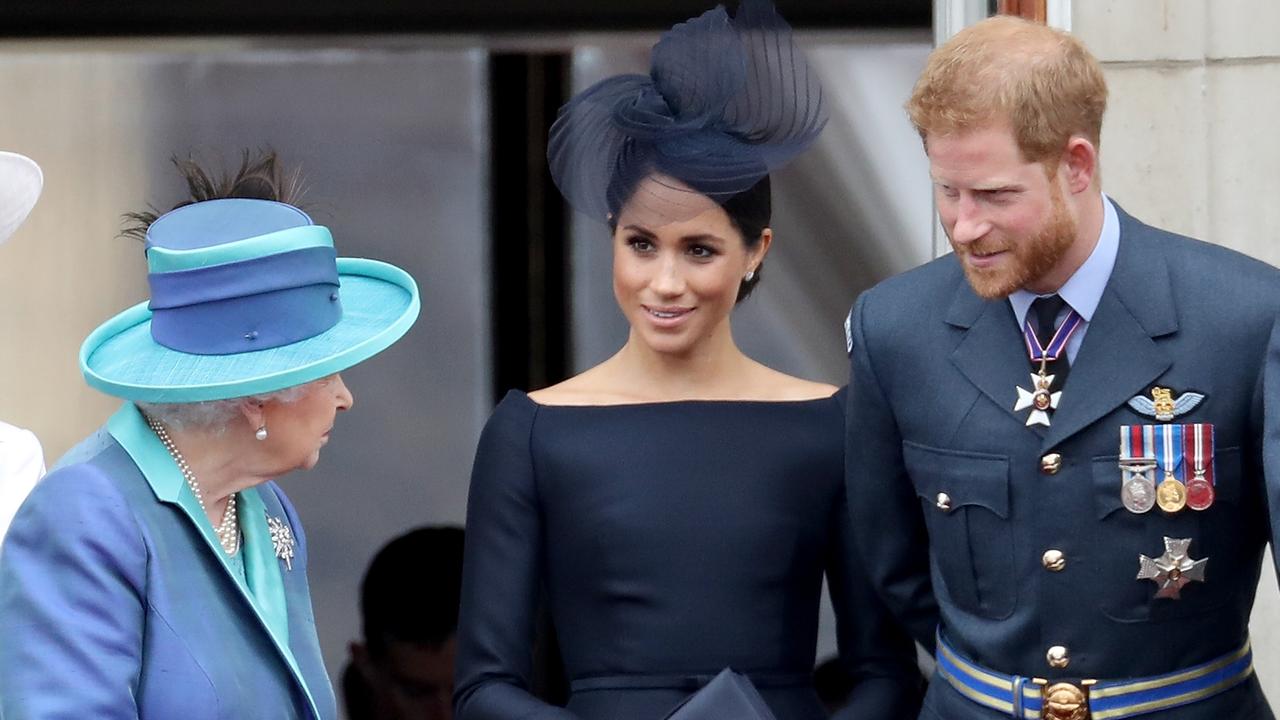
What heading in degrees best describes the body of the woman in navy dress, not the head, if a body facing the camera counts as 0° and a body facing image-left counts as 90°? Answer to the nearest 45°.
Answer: approximately 0°

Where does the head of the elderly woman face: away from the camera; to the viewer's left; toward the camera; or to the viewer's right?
to the viewer's right

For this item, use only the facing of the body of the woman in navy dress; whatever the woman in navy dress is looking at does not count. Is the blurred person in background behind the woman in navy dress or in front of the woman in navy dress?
behind

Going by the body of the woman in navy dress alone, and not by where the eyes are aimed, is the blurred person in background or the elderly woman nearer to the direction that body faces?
the elderly woman

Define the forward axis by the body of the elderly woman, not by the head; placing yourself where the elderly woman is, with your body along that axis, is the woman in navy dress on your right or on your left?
on your left

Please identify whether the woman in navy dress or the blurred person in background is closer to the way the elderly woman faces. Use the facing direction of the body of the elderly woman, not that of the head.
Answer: the woman in navy dress

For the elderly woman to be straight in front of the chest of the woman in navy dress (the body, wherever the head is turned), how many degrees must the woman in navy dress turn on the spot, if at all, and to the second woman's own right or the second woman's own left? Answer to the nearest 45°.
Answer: approximately 45° to the second woman's own right

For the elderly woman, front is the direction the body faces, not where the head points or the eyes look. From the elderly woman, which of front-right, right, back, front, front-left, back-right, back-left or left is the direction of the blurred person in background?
back-left
